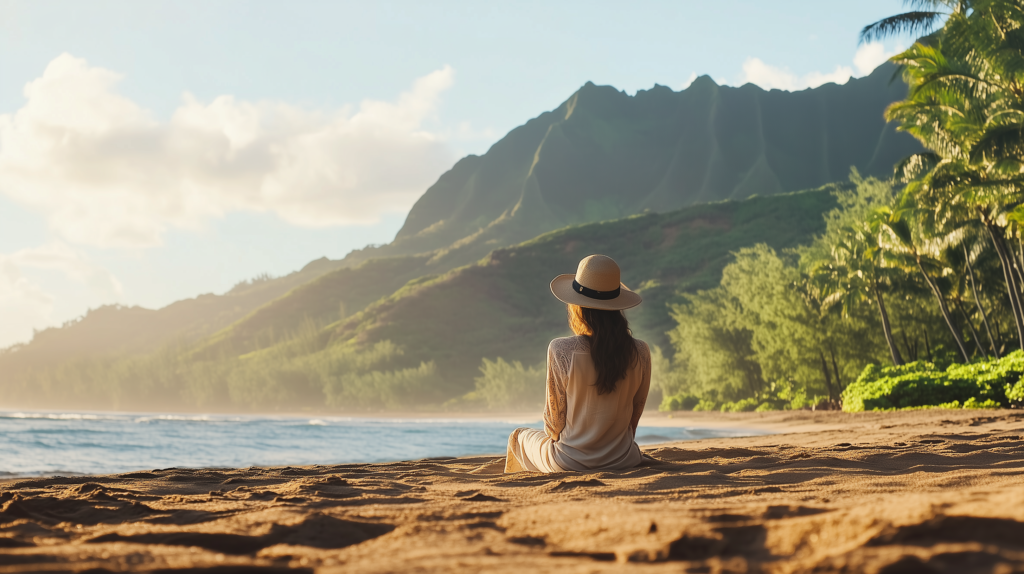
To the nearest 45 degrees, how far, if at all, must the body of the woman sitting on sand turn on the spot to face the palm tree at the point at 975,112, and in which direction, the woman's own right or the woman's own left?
approximately 90° to the woman's own right

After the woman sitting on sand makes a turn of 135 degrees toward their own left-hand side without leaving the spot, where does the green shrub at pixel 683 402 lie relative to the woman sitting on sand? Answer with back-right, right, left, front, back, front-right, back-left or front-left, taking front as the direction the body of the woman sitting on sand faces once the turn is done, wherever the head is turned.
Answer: back

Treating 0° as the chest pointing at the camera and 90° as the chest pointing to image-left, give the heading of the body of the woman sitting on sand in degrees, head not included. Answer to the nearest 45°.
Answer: approximately 135°

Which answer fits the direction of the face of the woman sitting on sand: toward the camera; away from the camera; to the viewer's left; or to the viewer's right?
away from the camera

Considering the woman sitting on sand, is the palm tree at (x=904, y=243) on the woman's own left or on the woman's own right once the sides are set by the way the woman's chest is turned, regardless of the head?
on the woman's own right

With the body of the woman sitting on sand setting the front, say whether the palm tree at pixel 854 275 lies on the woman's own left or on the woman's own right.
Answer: on the woman's own right
